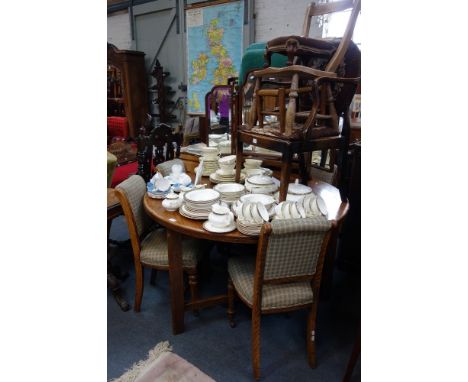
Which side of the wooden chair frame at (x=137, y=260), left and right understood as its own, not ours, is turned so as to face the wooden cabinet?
left

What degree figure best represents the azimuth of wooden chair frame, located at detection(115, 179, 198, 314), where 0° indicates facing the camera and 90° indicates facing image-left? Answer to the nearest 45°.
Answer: approximately 270°

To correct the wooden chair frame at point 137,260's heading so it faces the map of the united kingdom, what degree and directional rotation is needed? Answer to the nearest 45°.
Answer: approximately 90° to its left

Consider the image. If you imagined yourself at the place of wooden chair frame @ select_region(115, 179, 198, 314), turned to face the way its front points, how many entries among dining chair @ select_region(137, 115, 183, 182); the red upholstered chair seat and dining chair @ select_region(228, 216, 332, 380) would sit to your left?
2
